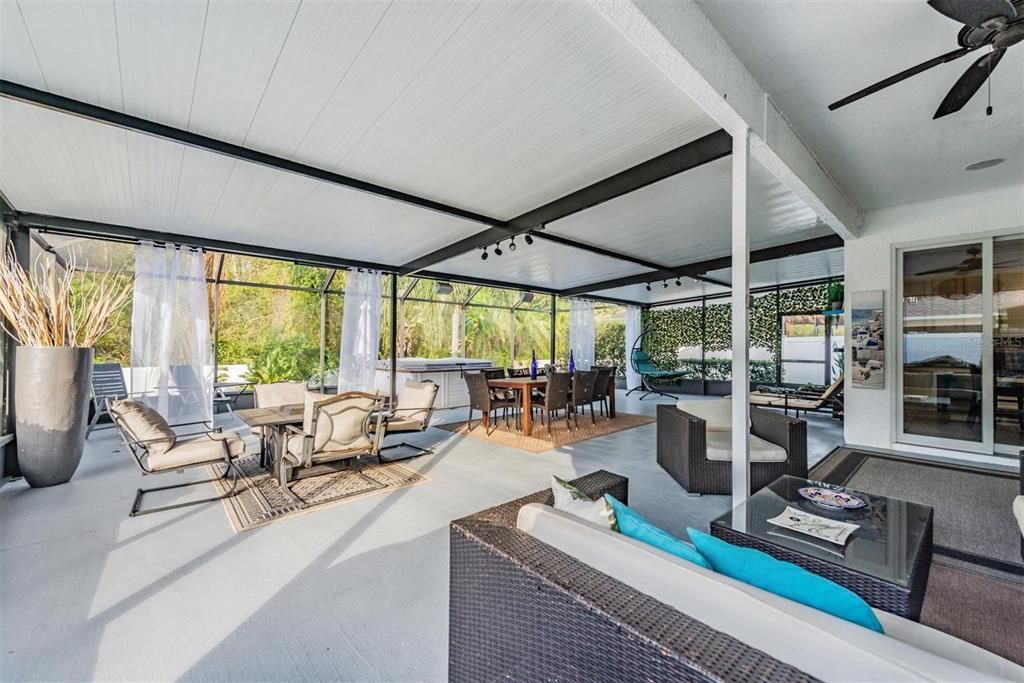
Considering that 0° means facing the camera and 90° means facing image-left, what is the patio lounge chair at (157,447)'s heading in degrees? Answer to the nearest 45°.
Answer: approximately 270°

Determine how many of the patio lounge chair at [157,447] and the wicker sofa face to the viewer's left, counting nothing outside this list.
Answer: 0

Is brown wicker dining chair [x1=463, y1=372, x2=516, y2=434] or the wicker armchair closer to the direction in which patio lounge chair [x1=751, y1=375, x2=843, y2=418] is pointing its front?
the brown wicker dining chair

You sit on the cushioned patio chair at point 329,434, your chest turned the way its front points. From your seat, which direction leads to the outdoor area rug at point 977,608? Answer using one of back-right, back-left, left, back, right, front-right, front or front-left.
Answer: back

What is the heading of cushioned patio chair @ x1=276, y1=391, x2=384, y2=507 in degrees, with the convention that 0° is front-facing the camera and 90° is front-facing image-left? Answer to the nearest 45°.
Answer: approximately 135°

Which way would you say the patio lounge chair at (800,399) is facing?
to the viewer's left

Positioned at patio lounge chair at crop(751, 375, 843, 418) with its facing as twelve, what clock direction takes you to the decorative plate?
The decorative plate is roughly at 9 o'clock from the patio lounge chair.

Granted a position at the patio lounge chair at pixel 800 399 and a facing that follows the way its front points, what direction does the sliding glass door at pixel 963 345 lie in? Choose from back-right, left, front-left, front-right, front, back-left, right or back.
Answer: back-left

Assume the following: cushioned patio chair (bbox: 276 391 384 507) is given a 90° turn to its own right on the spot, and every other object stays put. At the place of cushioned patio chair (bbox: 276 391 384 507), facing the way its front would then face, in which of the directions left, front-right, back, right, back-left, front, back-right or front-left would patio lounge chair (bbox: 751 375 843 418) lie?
front-right

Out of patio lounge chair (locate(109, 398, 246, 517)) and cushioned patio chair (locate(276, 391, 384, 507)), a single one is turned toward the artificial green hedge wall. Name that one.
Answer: the patio lounge chair

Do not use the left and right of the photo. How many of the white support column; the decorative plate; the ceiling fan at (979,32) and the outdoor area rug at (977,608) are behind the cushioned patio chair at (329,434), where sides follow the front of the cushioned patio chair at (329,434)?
4

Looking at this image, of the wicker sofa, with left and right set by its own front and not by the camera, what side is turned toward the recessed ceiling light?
front

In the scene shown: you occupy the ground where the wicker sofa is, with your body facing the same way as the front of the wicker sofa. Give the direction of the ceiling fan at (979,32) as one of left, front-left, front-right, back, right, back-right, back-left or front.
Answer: front

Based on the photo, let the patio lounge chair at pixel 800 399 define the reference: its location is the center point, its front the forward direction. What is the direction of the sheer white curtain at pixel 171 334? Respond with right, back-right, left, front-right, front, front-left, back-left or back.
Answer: front-left
